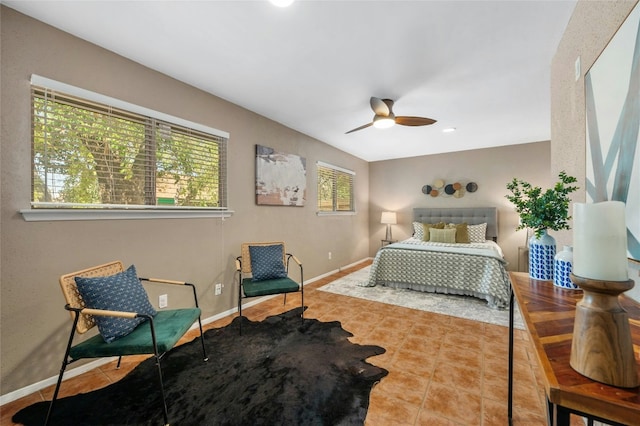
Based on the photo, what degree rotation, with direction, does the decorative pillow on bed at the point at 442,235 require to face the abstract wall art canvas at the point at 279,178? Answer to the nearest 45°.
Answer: approximately 45° to its right

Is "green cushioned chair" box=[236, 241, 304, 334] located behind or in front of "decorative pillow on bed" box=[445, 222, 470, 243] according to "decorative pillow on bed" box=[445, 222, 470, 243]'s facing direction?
in front

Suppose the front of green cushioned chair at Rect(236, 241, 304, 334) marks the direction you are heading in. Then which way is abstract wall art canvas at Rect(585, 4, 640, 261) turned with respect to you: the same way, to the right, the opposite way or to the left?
the opposite way

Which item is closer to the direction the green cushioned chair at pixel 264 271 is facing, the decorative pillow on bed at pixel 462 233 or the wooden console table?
the wooden console table

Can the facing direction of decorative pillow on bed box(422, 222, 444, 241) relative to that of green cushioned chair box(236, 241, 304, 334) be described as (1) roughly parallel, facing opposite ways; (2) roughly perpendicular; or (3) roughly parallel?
roughly perpendicular

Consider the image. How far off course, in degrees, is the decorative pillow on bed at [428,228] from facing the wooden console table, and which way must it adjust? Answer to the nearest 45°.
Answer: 0° — it already faces it

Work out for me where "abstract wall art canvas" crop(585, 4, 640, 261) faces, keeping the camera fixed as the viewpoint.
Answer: facing to the left of the viewer

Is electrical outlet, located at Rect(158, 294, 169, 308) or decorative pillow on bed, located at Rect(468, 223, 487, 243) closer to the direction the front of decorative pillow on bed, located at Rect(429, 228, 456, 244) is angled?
the electrical outlet

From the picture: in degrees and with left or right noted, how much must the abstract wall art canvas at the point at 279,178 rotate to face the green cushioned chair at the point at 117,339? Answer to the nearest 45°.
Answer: approximately 90° to its right

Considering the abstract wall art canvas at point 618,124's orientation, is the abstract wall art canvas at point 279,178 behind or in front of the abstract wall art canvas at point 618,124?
in front

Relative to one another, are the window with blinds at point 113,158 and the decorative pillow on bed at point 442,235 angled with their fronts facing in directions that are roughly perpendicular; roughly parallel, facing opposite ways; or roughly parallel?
roughly perpendicular
